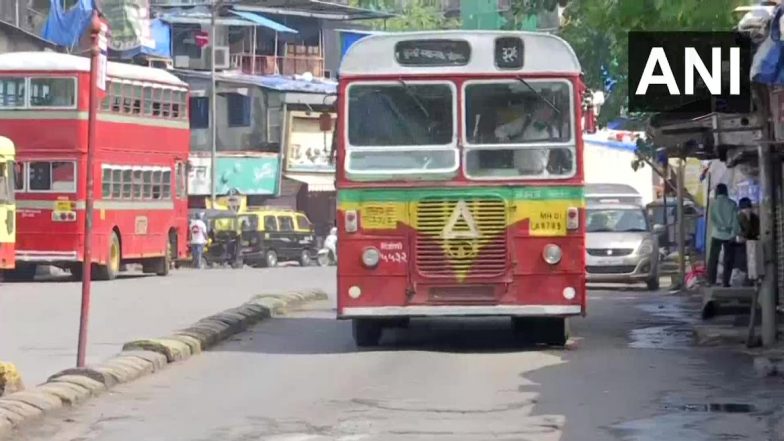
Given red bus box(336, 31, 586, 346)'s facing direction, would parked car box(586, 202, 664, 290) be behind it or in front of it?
behind

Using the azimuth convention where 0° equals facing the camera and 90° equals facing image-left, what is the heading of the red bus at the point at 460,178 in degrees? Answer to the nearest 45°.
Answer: approximately 0°

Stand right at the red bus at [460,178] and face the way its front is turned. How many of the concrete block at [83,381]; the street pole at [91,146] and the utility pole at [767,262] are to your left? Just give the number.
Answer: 1

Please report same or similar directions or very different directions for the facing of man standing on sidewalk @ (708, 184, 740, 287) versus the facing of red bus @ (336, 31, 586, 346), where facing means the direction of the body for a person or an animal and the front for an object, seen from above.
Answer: very different directions

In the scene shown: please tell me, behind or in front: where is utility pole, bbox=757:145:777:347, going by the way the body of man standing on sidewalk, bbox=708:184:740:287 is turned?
behind

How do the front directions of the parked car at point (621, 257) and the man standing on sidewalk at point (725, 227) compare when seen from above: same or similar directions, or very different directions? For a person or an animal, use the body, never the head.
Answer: very different directions
